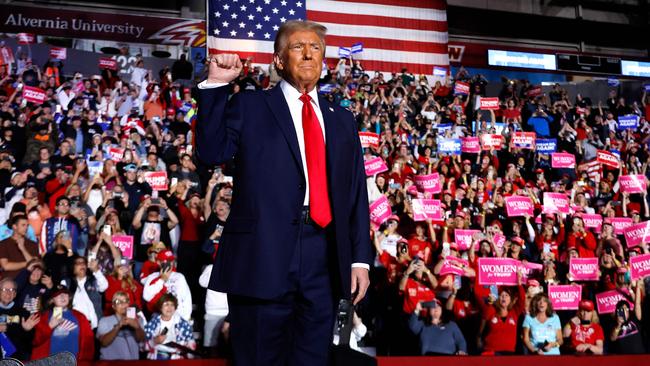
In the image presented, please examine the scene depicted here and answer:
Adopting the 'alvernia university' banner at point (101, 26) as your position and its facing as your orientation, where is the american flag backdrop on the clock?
The american flag backdrop is roughly at 9 o'clock from the 'alvernia university' banner.

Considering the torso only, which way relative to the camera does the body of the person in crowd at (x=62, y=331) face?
toward the camera

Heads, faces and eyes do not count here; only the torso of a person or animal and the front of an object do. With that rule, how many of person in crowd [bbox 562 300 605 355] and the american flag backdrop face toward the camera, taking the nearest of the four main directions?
2

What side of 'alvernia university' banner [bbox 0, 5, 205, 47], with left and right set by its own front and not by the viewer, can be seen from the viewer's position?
front

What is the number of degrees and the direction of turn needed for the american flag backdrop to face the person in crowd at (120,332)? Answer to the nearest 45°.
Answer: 0° — it already faces them

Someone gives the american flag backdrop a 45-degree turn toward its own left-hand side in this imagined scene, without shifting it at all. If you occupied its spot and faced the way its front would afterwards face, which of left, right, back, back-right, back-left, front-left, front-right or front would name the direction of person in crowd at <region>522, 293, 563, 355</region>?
front-right

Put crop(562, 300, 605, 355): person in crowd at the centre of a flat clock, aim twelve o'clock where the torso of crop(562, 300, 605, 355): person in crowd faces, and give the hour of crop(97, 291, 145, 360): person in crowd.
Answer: crop(97, 291, 145, 360): person in crowd is roughly at 2 o'clock from crop(562, 300, 605, 355): person in crowd.

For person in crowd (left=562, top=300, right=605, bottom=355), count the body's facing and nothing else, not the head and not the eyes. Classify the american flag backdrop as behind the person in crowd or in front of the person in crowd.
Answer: behind

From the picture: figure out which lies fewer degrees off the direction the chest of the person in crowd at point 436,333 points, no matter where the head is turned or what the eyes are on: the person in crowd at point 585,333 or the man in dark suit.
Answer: the man in dark suit

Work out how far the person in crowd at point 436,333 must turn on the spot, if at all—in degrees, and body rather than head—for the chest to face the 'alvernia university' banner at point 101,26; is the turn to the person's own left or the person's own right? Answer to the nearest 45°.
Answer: approximately 90° to the person's own right

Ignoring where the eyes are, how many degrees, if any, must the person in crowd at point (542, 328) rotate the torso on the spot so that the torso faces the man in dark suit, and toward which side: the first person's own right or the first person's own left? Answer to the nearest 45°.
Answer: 0° — they already face them

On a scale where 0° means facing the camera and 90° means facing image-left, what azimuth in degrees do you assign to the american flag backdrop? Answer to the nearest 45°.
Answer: approximately 0°

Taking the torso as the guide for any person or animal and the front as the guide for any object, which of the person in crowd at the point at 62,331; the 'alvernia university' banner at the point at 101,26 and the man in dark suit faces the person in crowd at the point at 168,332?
the 'alvernia university' banner

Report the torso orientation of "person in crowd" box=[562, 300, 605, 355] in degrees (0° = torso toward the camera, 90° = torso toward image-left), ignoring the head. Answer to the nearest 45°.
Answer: approximately 0°

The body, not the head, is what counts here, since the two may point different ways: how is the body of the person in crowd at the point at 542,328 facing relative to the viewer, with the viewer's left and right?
facing the viewer

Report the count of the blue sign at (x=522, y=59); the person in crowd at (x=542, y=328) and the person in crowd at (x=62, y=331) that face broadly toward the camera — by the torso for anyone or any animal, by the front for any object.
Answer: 3

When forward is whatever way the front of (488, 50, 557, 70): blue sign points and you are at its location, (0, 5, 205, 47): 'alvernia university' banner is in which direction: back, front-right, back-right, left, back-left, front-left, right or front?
front-right

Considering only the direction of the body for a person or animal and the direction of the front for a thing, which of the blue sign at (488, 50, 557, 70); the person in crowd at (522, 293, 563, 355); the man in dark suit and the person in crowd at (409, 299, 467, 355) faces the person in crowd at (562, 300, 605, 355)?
the blue sign
